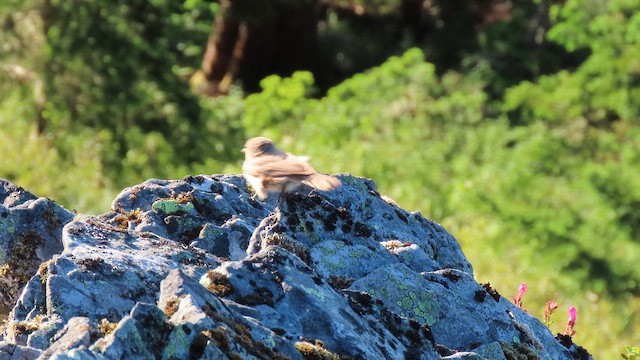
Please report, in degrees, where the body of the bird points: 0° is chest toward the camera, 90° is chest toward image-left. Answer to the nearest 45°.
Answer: approximately 90°

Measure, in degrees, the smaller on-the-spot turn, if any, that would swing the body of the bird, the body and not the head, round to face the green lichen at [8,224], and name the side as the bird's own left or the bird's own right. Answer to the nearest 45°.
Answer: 0° — it already faces it
